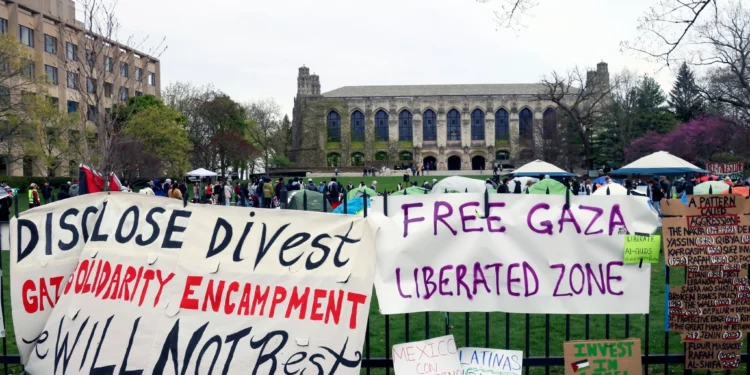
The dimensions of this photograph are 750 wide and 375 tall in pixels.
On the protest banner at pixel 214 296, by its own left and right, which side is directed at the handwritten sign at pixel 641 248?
left

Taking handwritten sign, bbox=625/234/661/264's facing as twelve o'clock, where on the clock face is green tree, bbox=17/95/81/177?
The green tree is roughly at 4 o'clock from the handwritten sign.

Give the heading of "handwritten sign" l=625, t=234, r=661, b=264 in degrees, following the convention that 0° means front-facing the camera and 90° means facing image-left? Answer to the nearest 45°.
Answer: approximately 0°

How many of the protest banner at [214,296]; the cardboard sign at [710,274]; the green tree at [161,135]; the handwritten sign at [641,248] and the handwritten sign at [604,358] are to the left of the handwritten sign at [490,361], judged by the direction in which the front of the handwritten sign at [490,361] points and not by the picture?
3

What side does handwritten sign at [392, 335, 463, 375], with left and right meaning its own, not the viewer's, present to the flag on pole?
back
